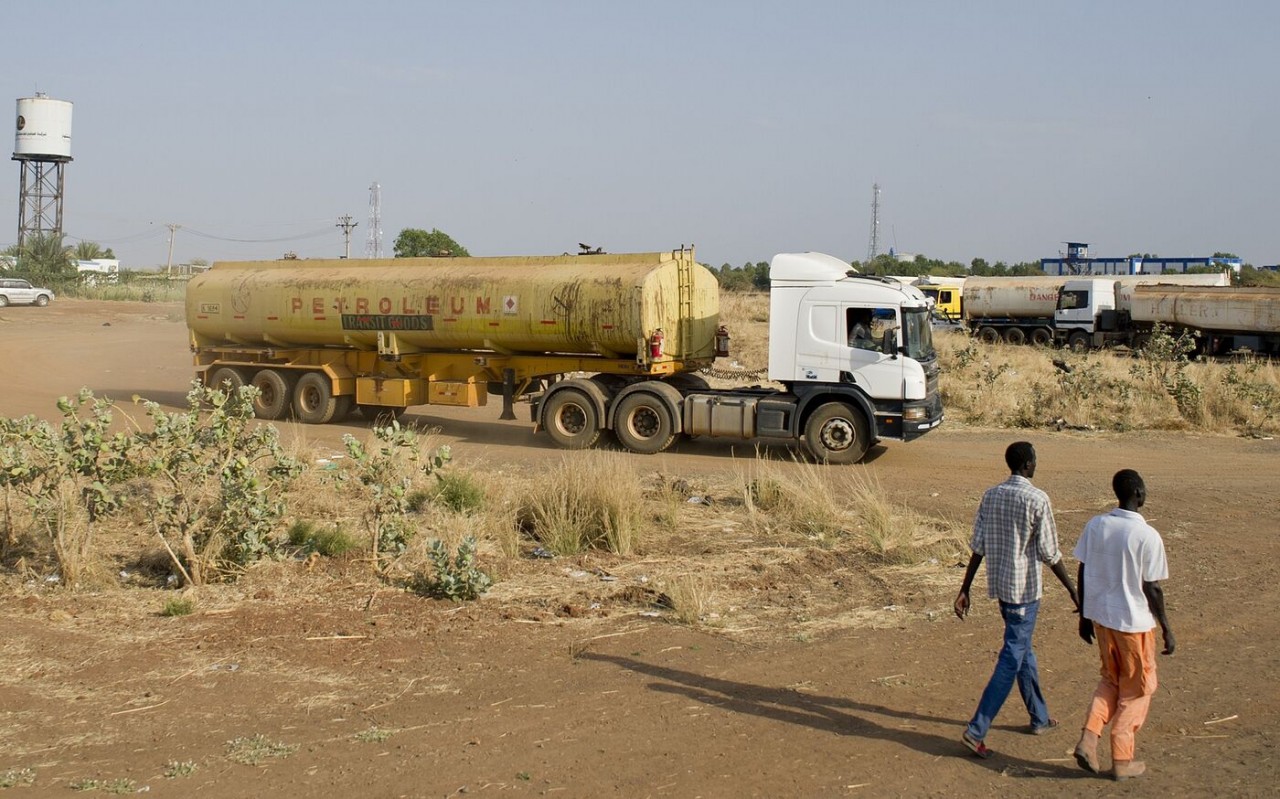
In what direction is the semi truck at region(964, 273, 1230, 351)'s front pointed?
to the viewer's left

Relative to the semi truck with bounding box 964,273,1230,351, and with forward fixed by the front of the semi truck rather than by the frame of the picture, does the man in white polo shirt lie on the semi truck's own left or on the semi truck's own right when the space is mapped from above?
on the semi truck's own left

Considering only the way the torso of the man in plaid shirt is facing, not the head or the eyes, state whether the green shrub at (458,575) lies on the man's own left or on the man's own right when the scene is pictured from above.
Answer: on the man's own left

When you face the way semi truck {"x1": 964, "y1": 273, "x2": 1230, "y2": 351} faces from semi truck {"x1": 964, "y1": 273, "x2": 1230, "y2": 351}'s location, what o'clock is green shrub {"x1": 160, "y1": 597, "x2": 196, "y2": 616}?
The green shrub is roughly at 9 o'clock from the semi truck.

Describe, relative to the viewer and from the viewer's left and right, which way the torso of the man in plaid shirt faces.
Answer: facing away from the viewer and to the right of the viewer

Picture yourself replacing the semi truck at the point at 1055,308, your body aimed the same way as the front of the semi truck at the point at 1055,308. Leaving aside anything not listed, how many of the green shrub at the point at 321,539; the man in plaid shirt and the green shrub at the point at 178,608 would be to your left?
3

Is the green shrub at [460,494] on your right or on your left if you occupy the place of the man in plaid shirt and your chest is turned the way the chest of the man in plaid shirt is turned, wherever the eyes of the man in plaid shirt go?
on your left

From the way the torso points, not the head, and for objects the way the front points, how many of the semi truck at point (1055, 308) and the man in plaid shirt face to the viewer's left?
1

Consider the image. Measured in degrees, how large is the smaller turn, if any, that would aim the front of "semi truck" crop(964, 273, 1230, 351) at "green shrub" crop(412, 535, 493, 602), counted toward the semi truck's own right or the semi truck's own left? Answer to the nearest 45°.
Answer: approximately 90° to the semi truck's own left

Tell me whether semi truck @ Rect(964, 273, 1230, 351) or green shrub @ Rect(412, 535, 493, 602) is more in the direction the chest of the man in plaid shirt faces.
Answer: the semi truck
